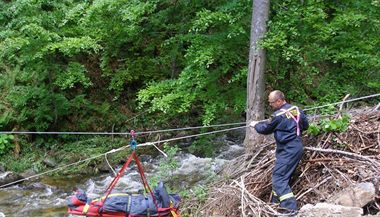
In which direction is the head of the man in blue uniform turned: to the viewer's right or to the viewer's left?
to the viewer's left

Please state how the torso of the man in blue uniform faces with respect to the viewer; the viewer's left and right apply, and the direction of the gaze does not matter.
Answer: facing away from the viewer and to the left of the viewer

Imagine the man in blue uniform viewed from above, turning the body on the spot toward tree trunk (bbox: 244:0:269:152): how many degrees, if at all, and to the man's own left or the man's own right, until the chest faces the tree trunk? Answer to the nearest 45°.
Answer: approximately 45° to the man's own right
